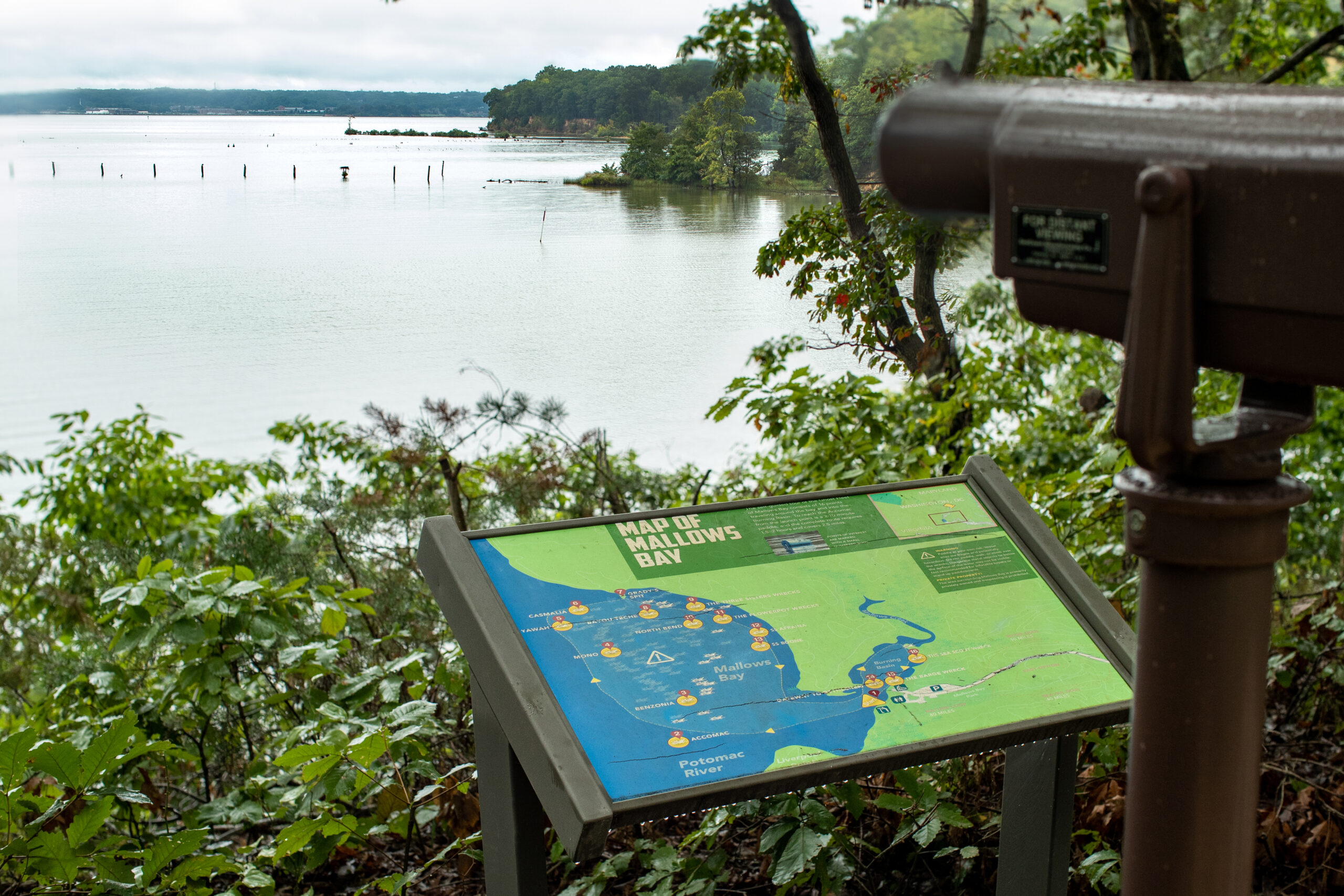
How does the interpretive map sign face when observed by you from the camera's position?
facing the viewer and to the right of the viewer

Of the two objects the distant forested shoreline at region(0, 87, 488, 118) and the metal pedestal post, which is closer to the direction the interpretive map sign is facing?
the metal pedestal post

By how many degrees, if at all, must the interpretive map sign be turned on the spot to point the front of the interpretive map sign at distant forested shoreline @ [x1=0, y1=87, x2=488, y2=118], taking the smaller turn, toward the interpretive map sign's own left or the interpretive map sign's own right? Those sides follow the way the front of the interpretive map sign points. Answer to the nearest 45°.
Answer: approximately 180°
